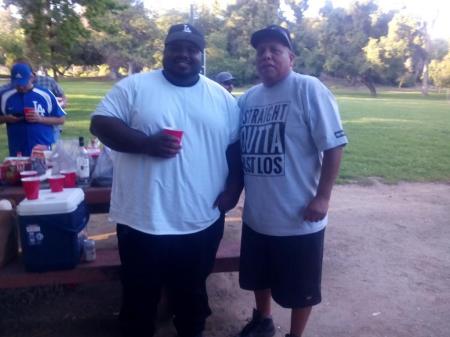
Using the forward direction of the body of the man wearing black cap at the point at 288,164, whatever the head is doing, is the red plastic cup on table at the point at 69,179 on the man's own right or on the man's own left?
on the man's own right

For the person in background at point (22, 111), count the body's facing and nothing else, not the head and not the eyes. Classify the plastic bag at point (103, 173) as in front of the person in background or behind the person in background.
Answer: in front

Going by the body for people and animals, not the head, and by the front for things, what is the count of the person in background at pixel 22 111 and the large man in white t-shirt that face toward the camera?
2

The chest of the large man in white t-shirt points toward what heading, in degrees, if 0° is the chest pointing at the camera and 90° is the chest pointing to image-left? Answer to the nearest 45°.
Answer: approximately 0°

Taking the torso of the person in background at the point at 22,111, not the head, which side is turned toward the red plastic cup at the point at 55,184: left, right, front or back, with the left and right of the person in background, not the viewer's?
front

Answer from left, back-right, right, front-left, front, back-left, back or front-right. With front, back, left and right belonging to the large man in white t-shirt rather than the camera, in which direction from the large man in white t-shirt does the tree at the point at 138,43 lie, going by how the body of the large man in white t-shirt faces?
back

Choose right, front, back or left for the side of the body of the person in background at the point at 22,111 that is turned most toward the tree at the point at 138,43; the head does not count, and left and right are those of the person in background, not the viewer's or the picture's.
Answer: back

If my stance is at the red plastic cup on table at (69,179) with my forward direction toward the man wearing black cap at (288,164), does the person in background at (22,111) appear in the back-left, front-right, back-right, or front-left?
back-left

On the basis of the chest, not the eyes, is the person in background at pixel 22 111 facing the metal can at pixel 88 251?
yes

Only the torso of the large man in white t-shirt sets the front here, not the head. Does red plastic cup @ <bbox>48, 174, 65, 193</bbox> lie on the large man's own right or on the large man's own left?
on the large man's own right
